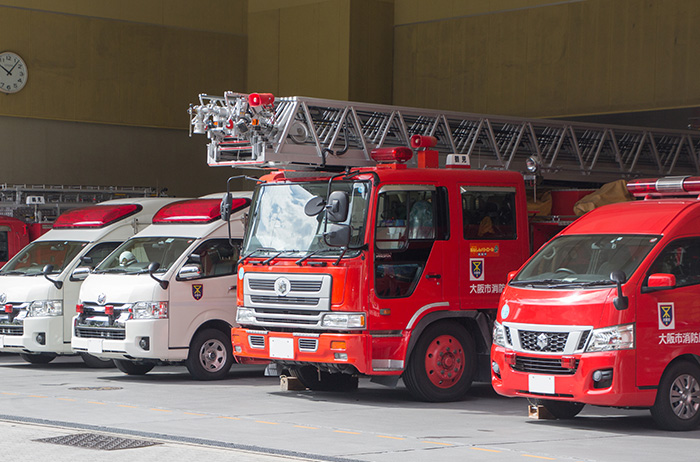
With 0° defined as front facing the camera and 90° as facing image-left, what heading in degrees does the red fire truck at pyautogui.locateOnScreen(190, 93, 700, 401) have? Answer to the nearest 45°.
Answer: approximately 45°

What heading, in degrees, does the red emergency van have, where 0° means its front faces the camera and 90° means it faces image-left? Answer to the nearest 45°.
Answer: approximately 45°

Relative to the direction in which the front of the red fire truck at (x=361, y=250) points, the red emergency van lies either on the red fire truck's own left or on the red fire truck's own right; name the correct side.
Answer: on the red fire truck's own left

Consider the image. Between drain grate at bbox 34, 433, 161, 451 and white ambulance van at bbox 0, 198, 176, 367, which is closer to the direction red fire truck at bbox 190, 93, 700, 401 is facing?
the drain grate

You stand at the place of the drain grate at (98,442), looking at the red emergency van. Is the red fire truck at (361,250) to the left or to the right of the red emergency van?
left

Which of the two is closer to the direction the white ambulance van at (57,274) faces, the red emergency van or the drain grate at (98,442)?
the drain grate

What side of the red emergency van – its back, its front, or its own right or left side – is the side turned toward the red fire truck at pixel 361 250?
right

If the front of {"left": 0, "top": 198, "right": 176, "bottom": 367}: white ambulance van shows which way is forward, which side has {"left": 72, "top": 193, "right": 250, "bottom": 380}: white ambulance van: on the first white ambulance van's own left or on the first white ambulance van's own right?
on the first white ambulance van's own left

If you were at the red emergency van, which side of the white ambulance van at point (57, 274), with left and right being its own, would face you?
left

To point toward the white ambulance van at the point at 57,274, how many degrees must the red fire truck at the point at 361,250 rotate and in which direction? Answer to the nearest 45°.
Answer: approximately 90° to its right
